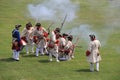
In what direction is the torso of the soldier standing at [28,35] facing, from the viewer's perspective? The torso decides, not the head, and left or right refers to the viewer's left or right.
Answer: facing the viewer and to the right of the viewer
